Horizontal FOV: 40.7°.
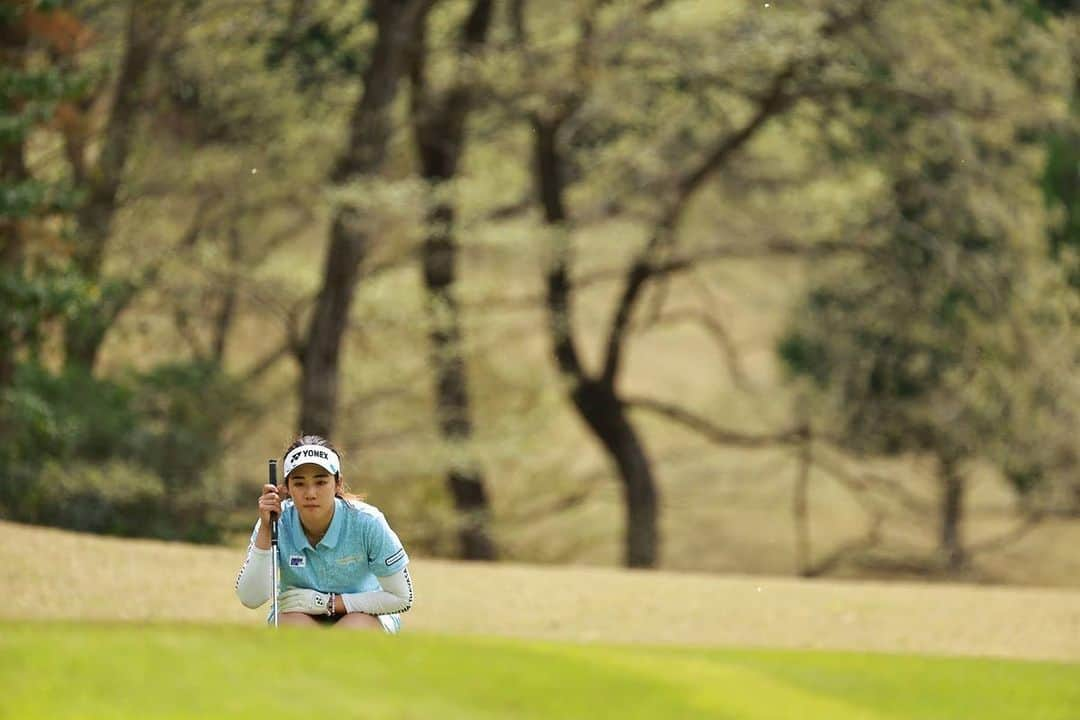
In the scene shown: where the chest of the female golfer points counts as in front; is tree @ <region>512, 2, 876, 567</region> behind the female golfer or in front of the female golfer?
behind

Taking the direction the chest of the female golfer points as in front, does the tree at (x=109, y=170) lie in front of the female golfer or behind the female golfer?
behind

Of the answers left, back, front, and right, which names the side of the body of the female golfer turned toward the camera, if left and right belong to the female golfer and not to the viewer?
front

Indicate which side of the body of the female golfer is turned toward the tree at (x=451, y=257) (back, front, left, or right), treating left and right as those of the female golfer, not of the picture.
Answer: back

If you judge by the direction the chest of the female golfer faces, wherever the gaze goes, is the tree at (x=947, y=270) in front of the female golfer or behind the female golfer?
behind
